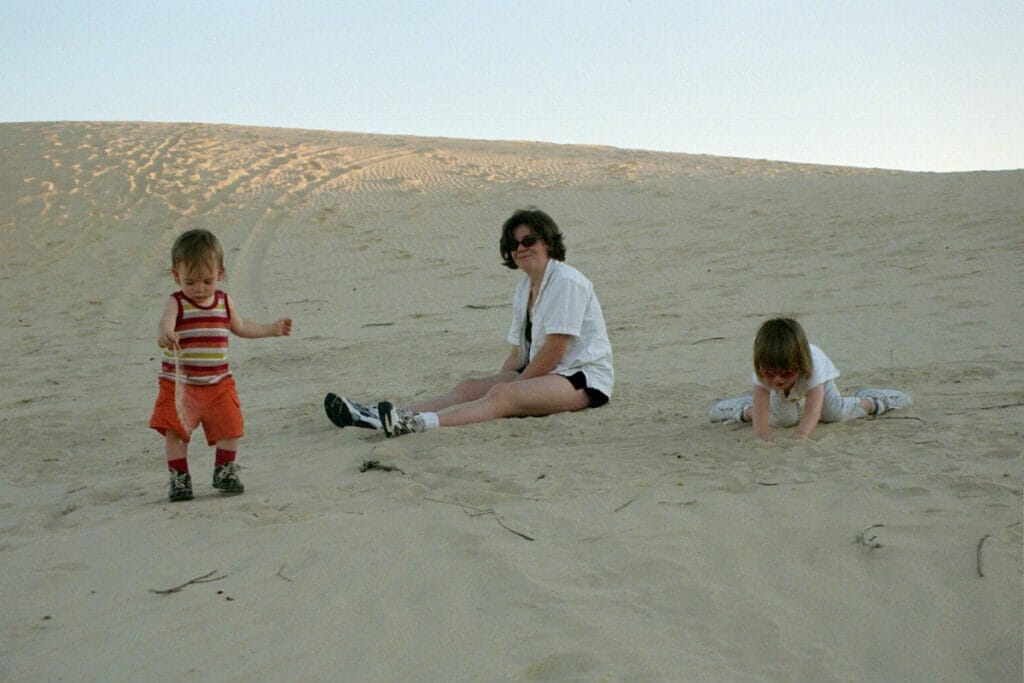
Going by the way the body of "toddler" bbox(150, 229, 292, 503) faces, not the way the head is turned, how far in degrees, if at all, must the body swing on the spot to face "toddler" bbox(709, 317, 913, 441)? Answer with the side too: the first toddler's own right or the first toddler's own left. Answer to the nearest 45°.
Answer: approximately 90° to the first toddler's own left

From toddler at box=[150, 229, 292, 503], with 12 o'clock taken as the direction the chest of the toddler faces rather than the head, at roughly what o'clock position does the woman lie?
The woman is roughly at 8 o'clock from the toddler.

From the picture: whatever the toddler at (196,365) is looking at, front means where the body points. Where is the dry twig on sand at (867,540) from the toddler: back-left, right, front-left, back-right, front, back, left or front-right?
front-left

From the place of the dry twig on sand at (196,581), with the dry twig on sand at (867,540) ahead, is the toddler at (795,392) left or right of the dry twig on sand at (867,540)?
left

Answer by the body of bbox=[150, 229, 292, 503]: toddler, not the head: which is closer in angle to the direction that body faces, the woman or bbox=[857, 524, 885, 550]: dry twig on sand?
the dry twig on sand

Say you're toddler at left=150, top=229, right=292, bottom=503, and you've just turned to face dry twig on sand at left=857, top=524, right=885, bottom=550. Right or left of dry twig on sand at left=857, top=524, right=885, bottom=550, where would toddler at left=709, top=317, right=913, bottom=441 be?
left

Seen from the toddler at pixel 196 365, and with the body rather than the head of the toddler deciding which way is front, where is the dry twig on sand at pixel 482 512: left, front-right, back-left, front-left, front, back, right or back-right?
front-left

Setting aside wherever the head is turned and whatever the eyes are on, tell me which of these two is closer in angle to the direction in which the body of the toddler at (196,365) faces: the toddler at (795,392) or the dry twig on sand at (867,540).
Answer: the dry twig on sand

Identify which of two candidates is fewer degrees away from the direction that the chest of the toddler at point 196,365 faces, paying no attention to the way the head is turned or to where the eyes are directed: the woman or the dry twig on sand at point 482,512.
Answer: the dry twig on sand

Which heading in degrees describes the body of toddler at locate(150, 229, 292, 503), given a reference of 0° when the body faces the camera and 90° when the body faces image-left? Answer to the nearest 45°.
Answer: approximately 0°

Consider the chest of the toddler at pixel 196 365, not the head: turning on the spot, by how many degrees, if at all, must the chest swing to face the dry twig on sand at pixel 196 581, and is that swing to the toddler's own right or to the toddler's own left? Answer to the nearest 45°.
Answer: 0° — they already face it
